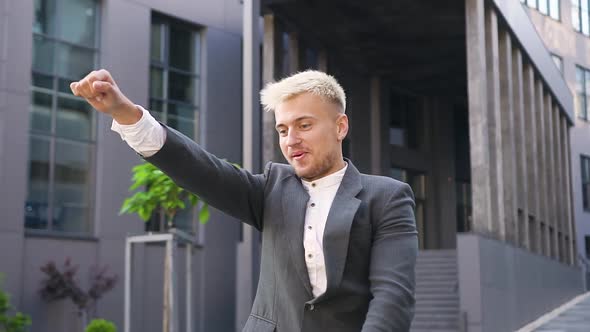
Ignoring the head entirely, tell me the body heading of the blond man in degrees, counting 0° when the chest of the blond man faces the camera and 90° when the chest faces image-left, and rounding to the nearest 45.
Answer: approximately 45°

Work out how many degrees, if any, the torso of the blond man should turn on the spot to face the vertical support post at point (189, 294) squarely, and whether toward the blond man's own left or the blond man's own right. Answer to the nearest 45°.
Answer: approximately 135° to the blond man's own right

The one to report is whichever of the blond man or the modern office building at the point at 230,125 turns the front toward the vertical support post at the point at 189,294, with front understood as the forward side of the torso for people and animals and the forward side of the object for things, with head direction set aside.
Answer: the modern office building

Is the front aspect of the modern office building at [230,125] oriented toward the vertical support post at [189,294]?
yes

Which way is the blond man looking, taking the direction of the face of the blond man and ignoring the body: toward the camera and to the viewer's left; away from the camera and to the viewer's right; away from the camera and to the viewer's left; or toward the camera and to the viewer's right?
toward the camera and to the viewer's left

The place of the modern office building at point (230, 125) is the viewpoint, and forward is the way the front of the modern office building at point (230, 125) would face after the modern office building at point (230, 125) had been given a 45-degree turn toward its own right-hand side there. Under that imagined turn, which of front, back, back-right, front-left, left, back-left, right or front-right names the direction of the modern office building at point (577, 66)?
back

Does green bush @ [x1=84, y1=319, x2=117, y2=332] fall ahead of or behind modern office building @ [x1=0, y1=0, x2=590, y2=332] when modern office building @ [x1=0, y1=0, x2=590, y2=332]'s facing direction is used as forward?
ahead

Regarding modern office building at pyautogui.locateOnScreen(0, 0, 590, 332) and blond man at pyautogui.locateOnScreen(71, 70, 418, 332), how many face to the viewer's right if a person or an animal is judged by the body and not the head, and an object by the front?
0

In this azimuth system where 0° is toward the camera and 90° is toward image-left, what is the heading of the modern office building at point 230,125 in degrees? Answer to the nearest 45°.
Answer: approximately 0°

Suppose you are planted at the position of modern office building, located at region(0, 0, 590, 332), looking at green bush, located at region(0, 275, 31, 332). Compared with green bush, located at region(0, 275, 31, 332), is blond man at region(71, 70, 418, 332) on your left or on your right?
left

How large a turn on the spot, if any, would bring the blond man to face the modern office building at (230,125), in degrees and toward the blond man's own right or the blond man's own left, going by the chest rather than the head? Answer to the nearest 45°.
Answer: approximately 135° to the blond man's own right

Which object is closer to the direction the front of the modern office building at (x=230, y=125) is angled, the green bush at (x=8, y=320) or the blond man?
the blond man

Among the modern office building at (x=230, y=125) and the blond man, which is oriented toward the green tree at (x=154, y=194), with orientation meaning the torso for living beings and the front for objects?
the modern office building
